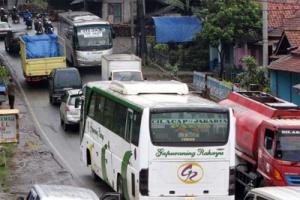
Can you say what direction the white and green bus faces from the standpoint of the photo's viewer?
facing away from the viewer and to the left of the viewer

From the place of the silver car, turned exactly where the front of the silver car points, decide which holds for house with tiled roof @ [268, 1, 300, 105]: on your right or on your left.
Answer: on your right

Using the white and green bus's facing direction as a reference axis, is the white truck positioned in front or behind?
in front

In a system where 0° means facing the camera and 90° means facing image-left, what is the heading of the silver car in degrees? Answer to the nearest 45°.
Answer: approximately 180°

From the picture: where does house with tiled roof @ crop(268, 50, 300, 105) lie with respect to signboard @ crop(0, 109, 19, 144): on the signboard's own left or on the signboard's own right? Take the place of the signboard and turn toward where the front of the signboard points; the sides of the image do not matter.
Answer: on the signboard's own left

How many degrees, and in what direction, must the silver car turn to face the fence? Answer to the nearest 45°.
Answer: approximately 45° to its right

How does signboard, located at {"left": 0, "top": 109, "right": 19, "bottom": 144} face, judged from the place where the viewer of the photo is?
facing the viewer
